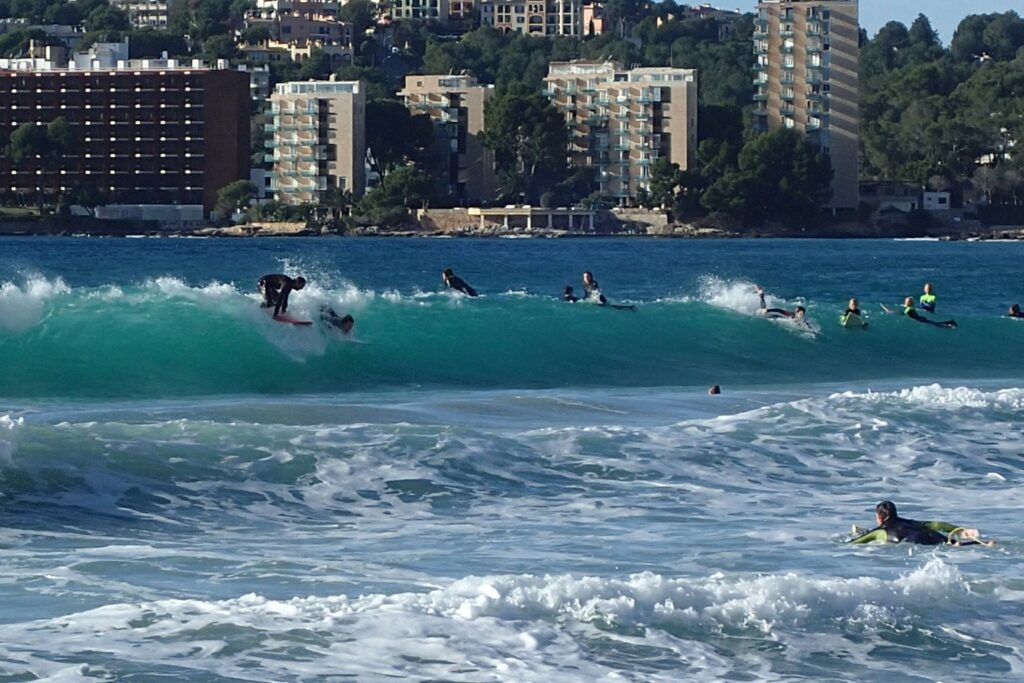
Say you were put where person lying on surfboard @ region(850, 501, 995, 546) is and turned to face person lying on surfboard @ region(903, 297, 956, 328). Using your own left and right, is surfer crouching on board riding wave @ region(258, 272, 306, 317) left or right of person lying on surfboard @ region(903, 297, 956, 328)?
left

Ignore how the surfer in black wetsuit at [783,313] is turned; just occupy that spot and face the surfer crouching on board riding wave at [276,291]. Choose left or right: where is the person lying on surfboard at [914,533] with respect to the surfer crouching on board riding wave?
left

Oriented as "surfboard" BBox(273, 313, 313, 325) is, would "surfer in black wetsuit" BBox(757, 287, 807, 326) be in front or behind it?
in front

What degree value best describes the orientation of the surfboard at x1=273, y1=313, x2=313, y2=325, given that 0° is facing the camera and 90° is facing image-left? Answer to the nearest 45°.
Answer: approximately 270°

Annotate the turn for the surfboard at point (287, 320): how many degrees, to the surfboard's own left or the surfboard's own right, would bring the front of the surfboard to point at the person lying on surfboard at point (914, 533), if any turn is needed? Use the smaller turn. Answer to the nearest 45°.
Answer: approximately 90° to the surfboard's own right

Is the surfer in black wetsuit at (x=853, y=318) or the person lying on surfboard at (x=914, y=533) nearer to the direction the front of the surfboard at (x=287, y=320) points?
the surfer in black wetsuit

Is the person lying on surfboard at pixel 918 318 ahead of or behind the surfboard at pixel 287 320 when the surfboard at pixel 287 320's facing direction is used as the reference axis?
ahead
